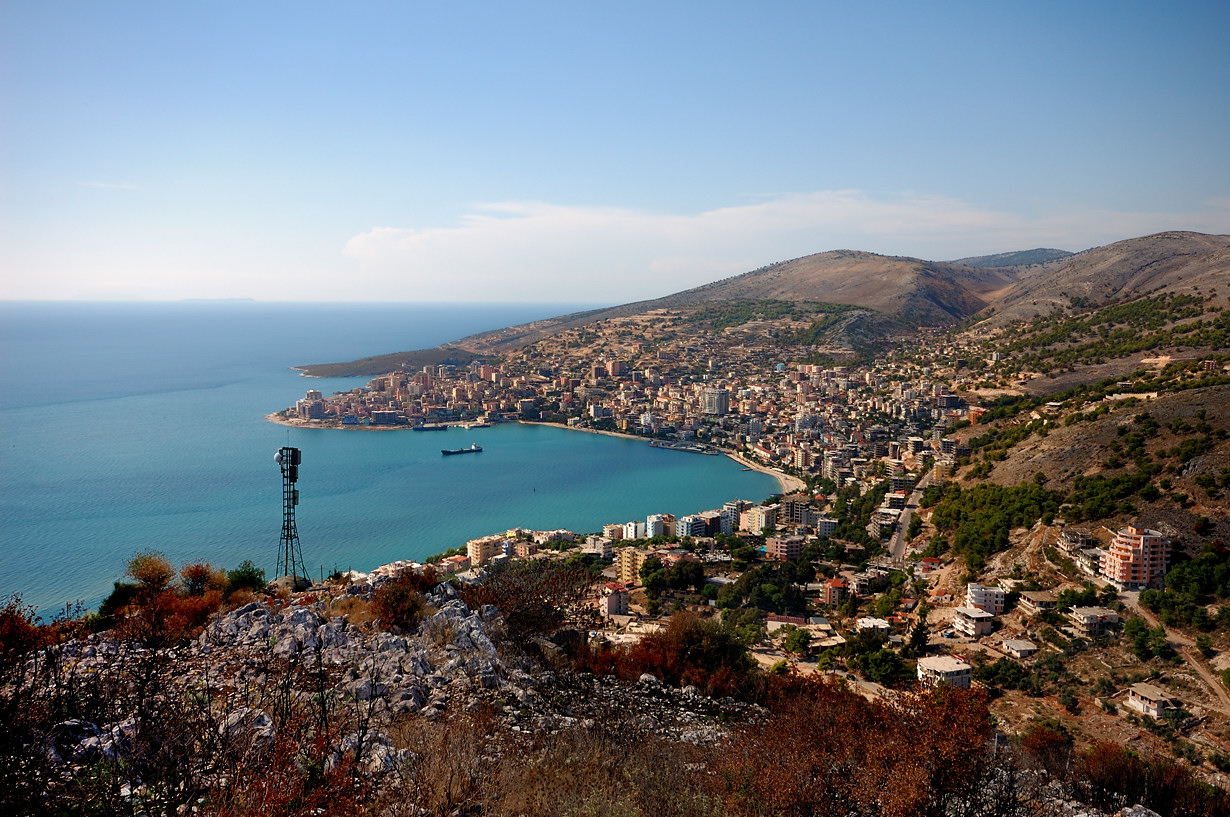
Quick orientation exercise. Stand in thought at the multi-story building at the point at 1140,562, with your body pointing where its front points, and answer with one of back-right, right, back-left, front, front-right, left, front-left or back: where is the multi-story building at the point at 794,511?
right

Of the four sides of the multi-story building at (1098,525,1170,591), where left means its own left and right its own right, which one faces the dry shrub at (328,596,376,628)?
front

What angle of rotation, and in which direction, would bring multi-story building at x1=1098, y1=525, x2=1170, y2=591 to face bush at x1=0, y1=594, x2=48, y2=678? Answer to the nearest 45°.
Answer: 0° — it already faces it

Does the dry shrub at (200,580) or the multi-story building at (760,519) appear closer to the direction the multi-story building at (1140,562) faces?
the dry shrub

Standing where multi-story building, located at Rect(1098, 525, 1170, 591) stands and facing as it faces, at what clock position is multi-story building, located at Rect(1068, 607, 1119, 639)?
multi-story building, located at Rect(1068, 607, 1119, 639) is roughly at 11 o'clock from multi-story building, located at Rect(1098, 525, 1170, 591).

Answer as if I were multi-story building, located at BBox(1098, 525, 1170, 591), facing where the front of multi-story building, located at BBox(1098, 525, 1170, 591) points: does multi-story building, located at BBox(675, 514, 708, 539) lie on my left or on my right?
on my right

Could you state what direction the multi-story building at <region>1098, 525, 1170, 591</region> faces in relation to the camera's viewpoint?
facing the viewer and to the left of the viewer

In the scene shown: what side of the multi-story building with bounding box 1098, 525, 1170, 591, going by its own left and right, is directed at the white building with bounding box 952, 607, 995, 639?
front

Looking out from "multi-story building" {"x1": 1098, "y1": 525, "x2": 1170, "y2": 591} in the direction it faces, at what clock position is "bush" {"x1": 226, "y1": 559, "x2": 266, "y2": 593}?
The bush is roughly at 12 o'clock from the multi-story building.

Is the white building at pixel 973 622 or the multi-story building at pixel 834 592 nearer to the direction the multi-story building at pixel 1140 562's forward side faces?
the white building

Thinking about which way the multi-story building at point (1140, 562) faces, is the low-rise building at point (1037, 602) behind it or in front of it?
in front

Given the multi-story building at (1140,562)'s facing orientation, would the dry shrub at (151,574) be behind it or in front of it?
in front

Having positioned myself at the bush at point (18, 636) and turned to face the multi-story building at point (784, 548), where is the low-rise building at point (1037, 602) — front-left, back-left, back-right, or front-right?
front-right
